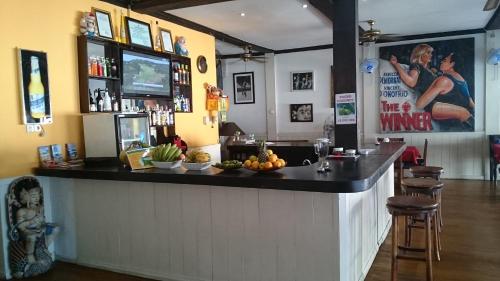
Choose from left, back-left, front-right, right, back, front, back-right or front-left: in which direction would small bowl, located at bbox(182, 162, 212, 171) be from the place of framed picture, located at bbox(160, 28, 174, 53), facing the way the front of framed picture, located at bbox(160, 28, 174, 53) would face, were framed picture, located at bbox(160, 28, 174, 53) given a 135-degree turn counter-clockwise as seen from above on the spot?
back

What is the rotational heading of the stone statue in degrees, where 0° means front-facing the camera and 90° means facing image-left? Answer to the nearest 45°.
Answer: approximately 315°

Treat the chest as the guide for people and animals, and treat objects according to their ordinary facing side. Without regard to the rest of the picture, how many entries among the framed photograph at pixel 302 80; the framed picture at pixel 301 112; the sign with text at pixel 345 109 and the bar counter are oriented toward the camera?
4

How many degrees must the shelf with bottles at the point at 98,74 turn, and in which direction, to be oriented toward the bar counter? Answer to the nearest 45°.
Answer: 0° — it already faces it

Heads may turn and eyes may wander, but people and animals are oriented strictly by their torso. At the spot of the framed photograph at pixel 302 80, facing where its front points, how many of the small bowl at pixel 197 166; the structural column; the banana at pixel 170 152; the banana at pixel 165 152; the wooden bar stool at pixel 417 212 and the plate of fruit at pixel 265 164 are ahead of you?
6

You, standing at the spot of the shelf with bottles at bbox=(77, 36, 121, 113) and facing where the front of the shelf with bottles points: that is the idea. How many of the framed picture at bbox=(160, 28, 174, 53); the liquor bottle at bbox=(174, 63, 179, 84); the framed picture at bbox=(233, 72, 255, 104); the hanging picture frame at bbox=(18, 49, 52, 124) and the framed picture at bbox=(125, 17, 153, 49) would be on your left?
4

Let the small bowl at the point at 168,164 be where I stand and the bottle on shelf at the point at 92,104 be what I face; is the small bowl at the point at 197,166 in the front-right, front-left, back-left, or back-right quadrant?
back-right

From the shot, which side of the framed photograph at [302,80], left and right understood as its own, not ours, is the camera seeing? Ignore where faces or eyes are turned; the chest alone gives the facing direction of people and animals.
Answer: front

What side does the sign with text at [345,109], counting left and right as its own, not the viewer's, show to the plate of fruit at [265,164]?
front

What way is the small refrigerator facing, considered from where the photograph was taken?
facing the viewer and to the right of the viewer

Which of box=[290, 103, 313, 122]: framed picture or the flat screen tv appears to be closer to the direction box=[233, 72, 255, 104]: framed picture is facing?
the flat screen tv

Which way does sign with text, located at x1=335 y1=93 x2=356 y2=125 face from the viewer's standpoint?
toward the camera

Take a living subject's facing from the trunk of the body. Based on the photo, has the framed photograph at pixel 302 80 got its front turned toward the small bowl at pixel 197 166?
yes

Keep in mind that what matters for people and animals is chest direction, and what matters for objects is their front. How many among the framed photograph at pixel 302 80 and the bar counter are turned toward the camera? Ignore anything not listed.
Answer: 2
